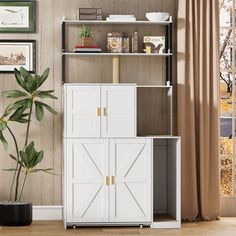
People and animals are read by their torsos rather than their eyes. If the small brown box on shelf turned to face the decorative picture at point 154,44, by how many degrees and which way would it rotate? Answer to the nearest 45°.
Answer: approximately 90° to its left

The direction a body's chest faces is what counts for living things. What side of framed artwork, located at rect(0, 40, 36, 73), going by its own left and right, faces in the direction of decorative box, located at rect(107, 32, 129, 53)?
left

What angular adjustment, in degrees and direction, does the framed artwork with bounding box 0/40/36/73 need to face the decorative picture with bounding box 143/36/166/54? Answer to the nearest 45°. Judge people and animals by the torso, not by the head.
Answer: approximately 90° to its left

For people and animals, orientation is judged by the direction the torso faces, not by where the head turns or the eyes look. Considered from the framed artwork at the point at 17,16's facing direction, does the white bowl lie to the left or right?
on its left

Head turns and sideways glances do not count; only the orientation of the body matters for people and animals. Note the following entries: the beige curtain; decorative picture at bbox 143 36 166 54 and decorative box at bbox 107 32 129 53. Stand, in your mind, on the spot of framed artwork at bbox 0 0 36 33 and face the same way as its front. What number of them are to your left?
3

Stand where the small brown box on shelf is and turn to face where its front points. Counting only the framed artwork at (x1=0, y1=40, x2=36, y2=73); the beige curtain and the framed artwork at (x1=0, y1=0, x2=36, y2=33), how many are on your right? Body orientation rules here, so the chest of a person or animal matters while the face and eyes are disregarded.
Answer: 2

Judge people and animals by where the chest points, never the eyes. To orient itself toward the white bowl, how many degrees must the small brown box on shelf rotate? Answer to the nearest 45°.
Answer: approximately 90° to its left
